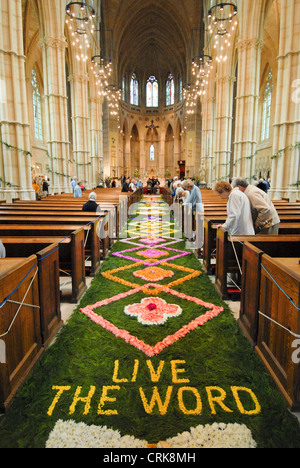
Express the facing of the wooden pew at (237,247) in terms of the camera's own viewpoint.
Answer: facing away from the viewer

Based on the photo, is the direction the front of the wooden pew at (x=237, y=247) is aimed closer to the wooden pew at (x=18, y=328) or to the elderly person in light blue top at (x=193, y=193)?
the elderly person in light blue top

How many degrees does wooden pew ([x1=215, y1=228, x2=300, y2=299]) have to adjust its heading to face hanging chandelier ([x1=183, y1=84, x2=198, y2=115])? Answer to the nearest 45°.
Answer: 0° — it already faces it

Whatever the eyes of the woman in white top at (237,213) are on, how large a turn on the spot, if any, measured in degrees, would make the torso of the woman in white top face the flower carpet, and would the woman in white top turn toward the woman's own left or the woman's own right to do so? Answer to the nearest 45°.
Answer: approximately 90° to the woman's own left

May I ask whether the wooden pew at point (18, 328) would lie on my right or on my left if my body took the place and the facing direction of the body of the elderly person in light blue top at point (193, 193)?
on my left
